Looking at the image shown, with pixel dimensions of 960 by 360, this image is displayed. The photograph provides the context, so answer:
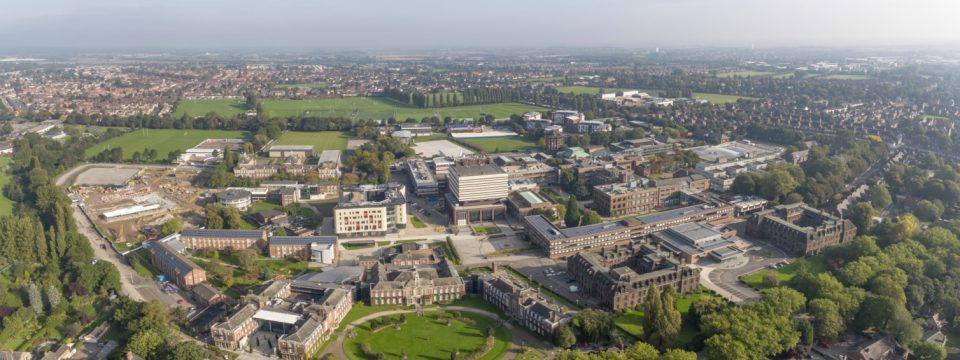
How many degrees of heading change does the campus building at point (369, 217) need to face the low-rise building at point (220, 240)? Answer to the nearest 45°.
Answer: approximately 90° to its right

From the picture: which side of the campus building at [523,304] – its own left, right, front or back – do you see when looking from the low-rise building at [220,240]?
right

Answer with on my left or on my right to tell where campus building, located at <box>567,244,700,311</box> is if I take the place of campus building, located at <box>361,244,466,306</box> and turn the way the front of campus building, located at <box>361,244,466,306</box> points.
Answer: on my left

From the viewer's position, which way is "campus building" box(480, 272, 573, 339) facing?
facing the viewer and to the left of the viewer

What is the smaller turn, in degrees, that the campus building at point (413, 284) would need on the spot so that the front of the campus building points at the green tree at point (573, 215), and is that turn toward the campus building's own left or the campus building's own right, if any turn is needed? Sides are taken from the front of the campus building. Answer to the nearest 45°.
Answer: approximately 135° to the campus building's own left

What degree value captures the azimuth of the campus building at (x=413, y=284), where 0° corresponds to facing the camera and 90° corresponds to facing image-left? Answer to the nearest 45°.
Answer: approximately 0°

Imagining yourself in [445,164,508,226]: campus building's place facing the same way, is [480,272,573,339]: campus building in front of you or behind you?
in front

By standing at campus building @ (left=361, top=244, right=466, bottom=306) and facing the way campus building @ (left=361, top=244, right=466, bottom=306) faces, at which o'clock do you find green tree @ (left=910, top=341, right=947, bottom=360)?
The green tree is roughly at 10 o'clock from the campus building.

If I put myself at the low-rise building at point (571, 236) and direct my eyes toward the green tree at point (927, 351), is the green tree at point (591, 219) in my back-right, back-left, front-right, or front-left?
back-left

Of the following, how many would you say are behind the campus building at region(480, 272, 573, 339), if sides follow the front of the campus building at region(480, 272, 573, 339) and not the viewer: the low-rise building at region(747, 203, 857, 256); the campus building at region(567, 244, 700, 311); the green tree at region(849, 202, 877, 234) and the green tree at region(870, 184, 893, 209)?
4

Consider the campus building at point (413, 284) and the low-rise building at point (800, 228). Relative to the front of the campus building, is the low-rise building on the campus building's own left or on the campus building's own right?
on the campus building's own left

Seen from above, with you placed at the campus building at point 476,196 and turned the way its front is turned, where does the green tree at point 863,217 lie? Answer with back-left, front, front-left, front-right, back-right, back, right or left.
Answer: left

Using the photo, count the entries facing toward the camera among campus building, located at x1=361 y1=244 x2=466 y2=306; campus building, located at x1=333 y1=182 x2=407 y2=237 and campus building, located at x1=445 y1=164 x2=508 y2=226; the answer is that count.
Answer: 3

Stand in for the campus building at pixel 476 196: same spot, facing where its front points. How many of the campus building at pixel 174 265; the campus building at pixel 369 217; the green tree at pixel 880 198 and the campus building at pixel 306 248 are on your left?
1

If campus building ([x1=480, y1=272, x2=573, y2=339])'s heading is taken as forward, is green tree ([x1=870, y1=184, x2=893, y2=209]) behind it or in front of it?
behind

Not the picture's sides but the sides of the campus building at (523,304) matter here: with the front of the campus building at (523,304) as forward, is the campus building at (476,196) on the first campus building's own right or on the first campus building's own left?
on the first campus building's own right

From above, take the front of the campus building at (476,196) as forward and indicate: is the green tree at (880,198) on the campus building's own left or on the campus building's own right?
on the campus building's own left

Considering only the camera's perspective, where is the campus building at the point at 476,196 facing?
facing the viewer
